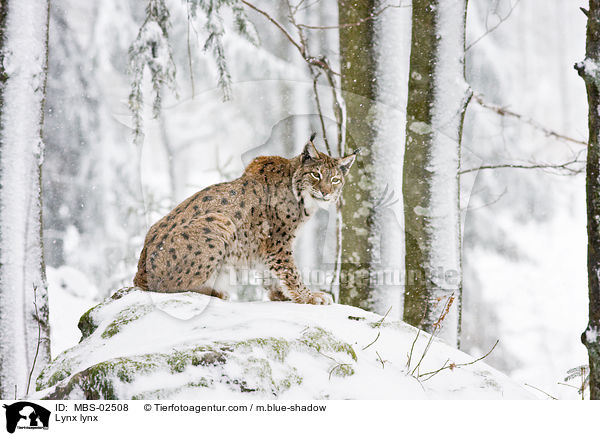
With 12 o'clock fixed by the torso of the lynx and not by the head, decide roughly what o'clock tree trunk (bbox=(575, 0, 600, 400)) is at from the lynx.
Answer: The tree trunk is roughly at 1 o'clock from the lynx.

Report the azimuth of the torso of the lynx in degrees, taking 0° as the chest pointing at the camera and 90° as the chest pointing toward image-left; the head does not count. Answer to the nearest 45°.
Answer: approximately 270°

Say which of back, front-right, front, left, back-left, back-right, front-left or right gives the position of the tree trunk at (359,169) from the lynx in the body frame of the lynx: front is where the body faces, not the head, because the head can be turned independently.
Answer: front-left

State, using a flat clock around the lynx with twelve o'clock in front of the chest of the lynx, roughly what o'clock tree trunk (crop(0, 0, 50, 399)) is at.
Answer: The tree trunk is roughly at 7 o'clock from the lynx.

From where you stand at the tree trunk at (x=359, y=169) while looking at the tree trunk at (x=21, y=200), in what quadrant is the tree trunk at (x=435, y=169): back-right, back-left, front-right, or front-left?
back-left

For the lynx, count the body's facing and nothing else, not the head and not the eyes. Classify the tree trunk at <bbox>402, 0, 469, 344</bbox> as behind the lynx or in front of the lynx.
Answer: in front
